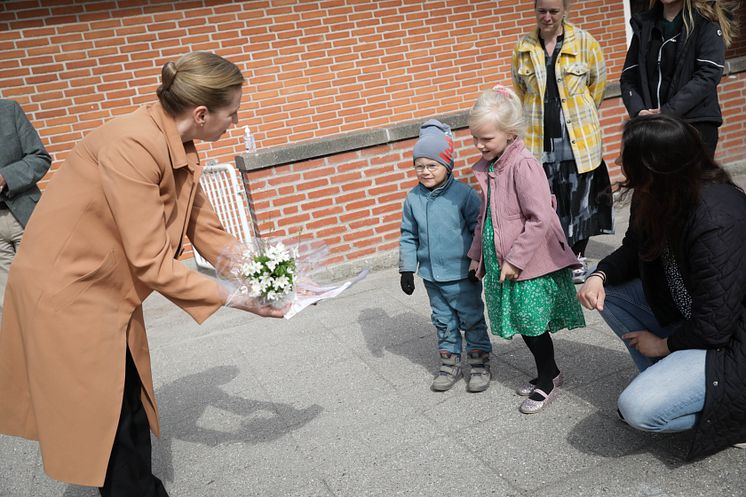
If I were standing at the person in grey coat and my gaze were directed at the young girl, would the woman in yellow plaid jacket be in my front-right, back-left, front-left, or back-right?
front-left

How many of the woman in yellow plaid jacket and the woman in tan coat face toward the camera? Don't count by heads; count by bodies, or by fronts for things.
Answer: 1

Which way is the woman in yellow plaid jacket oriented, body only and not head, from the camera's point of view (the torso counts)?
toward the camera

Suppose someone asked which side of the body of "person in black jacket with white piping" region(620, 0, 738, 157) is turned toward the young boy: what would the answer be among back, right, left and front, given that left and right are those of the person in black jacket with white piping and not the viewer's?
front

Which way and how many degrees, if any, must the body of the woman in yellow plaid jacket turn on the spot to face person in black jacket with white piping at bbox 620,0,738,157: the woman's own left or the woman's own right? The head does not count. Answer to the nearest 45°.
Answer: approximately 90° to the woman's own left

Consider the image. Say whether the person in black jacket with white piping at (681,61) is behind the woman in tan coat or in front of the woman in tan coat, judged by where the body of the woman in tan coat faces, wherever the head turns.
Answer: in front

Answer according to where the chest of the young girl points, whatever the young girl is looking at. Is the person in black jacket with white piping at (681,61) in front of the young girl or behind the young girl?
behind

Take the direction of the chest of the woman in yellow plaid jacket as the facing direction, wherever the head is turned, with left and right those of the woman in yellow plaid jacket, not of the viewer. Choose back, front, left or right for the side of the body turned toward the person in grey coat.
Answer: right

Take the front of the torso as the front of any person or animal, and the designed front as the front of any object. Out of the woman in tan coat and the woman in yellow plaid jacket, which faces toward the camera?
the woman in yellow plaid jacket

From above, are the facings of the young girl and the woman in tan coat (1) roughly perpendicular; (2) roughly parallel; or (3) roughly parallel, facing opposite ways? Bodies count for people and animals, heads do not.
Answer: roughly parallel, facing opposite ways

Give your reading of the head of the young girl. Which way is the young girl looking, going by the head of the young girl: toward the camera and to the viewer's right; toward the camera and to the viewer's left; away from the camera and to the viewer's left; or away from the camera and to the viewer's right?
toward the camera and to the viewer's left

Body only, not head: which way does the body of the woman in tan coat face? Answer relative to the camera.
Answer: to the viewer's right

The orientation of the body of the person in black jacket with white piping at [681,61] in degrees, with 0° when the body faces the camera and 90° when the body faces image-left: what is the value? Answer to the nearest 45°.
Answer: approximately 45°

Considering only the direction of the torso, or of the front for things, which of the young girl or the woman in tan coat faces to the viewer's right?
the woman in tan coat

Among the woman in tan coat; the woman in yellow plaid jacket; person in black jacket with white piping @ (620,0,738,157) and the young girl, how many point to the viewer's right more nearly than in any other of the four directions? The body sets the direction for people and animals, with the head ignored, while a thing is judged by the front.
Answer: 1
